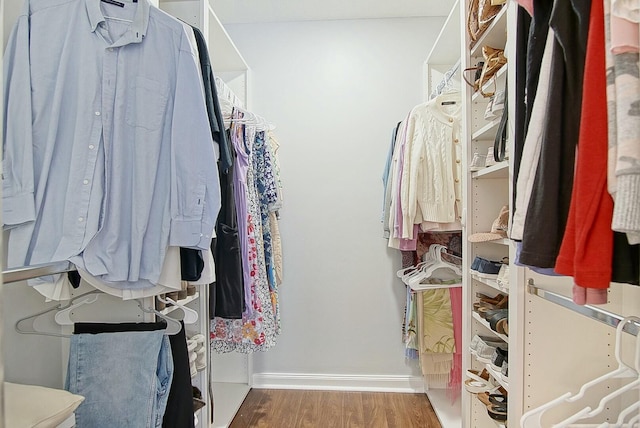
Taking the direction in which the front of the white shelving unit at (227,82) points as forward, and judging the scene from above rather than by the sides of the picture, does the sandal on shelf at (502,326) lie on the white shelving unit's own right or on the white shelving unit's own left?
on the white shelving unit's own right

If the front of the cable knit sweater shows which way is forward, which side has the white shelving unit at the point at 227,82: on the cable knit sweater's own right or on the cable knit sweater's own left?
on the cable knit sweater's own right

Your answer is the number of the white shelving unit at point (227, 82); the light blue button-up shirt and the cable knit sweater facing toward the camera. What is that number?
2

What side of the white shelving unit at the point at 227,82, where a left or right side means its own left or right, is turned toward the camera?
right

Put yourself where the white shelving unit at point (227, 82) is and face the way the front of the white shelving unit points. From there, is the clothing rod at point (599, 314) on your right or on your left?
on your right

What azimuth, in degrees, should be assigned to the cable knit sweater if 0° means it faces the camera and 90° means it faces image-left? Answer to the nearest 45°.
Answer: approximately 0°

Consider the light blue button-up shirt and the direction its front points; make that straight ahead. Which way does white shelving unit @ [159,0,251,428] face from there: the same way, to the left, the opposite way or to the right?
to the left

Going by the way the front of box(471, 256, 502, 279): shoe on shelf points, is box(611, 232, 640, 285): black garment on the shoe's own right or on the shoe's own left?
on the shoe's own left

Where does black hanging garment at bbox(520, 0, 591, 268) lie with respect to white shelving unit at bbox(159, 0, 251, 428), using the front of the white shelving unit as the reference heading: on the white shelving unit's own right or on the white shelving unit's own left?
on the white shelving unit's own right

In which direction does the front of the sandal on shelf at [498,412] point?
to the viewer's left
